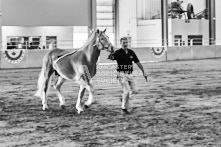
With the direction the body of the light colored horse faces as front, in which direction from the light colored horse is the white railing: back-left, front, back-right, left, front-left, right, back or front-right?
back-left

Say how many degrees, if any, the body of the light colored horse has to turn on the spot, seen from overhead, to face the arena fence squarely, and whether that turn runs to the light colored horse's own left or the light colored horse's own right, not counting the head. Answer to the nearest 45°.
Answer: approximately 135° to the light colored horse's own left

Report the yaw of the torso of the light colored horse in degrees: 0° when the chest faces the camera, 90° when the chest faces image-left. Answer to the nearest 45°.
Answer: approximately 315°

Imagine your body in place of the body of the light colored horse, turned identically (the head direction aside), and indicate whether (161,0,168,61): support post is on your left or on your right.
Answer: on your left
